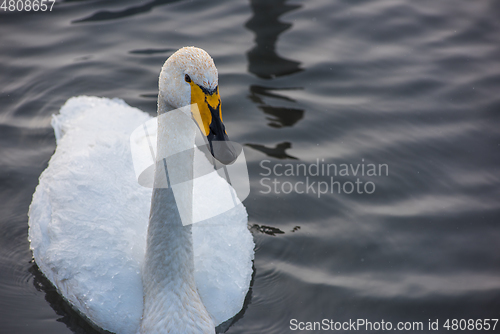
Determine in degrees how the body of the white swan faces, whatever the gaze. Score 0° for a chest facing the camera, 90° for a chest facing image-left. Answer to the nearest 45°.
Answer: approximately 315°
